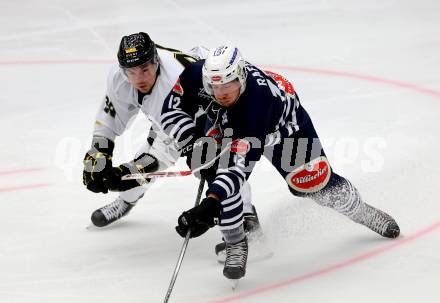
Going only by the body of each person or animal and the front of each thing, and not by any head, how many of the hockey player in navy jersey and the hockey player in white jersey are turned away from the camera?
0

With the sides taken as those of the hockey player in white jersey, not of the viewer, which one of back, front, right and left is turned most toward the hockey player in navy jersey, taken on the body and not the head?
left

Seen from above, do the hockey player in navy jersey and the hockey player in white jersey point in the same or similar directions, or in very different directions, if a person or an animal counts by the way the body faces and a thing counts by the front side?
same or similar directions

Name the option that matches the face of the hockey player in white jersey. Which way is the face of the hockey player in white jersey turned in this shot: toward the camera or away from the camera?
toward the camera

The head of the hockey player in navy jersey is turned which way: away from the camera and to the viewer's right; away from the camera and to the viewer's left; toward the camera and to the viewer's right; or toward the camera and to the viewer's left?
toward the camera and to the viewer's left
